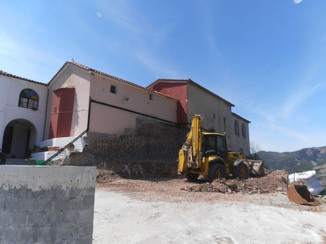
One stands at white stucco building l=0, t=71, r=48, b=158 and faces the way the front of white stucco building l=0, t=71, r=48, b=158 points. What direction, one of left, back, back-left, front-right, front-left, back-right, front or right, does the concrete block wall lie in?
front-right

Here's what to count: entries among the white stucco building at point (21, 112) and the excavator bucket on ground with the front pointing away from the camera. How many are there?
0

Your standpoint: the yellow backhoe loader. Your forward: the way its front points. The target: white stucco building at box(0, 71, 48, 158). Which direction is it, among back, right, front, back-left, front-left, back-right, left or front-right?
back-left

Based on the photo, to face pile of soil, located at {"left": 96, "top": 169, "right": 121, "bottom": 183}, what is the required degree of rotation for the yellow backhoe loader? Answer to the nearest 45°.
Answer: approximately 135° to its left

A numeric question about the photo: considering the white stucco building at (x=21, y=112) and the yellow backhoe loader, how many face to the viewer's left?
0

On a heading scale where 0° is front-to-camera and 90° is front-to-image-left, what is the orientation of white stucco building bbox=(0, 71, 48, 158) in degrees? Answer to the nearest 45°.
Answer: approximately 315°

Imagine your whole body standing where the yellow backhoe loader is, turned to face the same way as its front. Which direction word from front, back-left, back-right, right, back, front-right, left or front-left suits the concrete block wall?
back-right

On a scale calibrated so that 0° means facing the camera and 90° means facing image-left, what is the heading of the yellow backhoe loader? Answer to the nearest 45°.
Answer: approximately 225°
